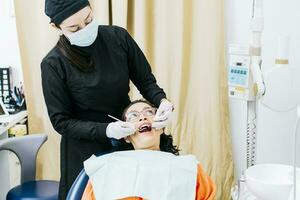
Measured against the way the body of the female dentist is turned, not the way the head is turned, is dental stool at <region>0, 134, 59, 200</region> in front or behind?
behind

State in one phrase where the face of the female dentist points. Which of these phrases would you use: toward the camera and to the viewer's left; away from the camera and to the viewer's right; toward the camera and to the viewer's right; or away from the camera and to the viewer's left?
toward the camera and to the viewer's right

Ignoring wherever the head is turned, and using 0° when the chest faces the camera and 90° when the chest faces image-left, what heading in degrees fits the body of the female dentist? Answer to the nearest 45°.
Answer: approximately 315°
